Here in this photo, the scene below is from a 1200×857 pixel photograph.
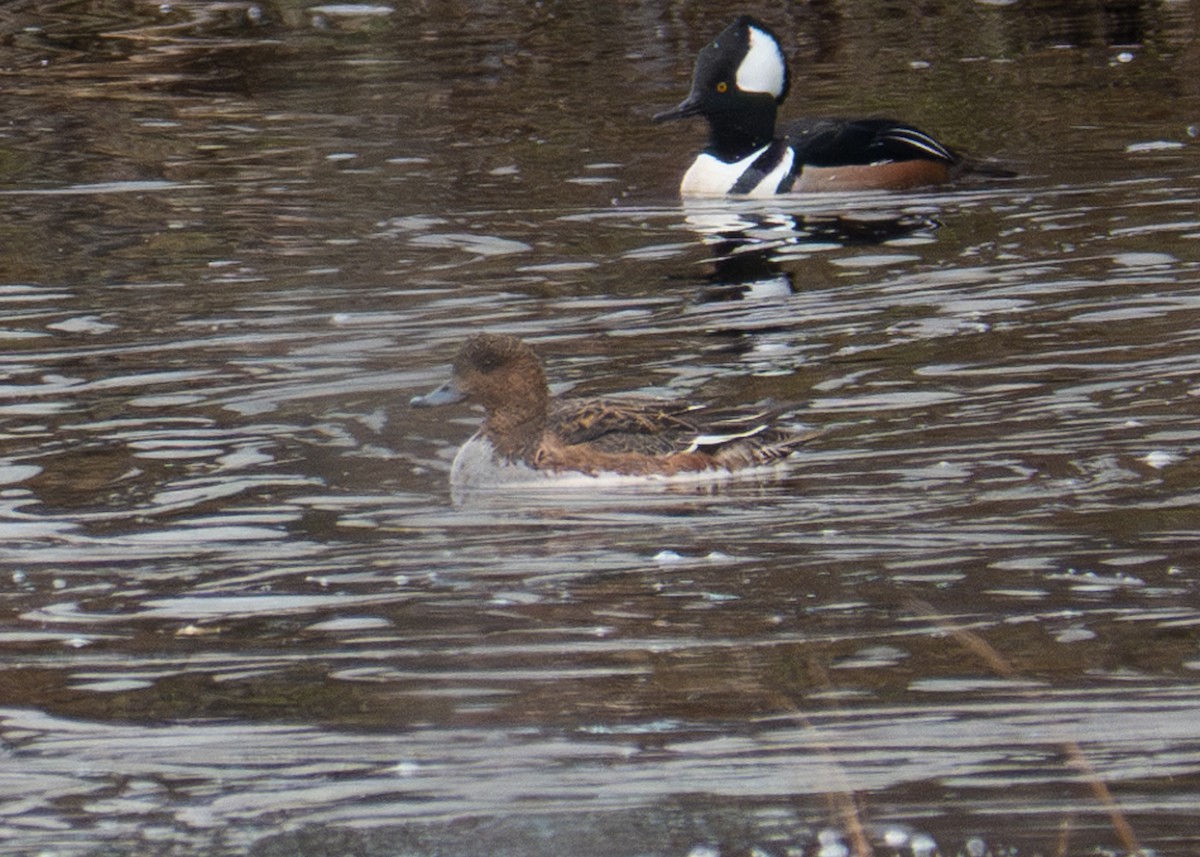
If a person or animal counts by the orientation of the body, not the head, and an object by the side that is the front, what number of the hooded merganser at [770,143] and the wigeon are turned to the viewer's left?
2

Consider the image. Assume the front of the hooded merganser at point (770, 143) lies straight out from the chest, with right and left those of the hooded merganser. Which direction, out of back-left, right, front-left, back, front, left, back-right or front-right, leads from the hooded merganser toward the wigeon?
left

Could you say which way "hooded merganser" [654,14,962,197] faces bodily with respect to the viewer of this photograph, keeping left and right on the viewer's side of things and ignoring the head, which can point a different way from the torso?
facing to the left of the viewer

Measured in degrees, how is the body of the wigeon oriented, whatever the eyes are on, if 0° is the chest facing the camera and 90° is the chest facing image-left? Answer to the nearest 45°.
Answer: approximately 90°

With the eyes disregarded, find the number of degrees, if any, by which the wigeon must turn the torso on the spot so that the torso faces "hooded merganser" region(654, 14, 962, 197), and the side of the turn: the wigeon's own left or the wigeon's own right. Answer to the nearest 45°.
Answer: approximately 90° to the wigeon's own right
